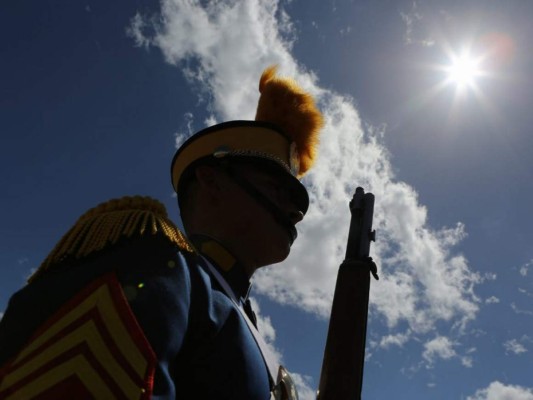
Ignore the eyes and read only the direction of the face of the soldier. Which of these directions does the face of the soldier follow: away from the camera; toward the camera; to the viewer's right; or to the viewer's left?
to the viewer's right

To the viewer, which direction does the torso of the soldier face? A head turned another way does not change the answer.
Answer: to the viewer's right
